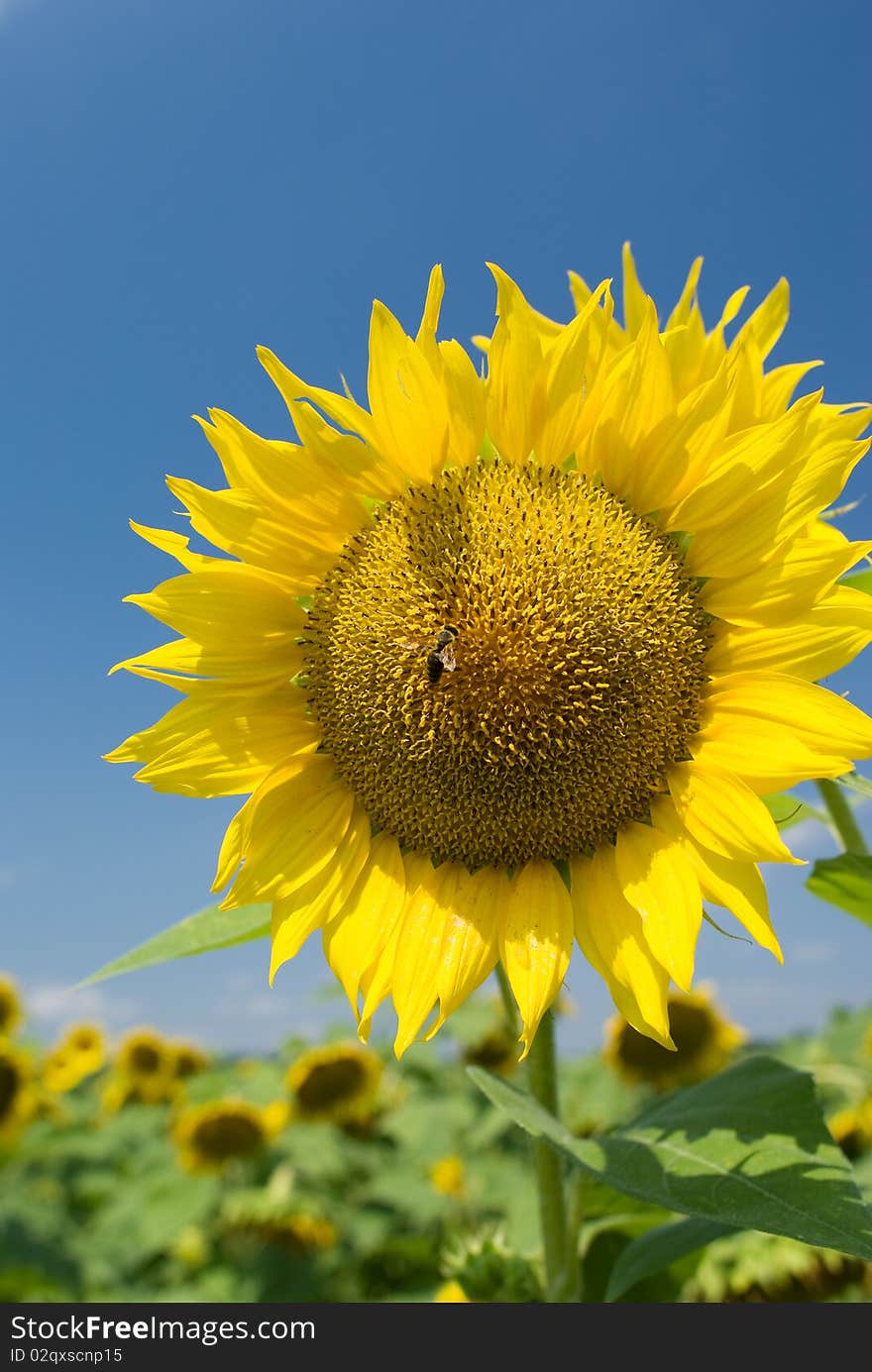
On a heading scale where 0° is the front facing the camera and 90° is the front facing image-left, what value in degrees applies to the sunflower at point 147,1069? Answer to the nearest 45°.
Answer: approximately 0°

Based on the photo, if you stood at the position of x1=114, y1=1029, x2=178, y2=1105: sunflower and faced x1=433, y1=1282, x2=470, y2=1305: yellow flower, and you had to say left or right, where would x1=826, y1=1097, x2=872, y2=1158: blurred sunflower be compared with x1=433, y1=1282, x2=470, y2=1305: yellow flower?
left

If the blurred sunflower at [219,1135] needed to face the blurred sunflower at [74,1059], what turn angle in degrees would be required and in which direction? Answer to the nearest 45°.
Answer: approximately 135° to its right

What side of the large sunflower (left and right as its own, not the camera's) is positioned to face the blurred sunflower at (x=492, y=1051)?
back

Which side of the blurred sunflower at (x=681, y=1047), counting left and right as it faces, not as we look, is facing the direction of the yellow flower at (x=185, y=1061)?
right

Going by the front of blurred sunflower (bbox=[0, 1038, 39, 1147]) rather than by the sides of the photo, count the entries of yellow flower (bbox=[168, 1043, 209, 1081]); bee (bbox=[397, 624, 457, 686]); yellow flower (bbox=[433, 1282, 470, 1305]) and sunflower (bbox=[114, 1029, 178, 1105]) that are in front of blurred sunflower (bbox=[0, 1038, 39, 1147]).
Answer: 2

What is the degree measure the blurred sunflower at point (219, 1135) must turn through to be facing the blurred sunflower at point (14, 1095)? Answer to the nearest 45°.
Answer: approximately 135° to its right

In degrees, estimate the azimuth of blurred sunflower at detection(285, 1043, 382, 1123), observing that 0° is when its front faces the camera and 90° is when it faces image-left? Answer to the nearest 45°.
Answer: approximately 0°

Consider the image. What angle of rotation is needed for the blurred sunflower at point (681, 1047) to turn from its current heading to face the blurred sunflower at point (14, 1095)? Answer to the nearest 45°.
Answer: approximately 90° to its right

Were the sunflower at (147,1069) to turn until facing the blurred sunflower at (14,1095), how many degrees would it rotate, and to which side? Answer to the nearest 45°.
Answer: approximately 45° to its right
